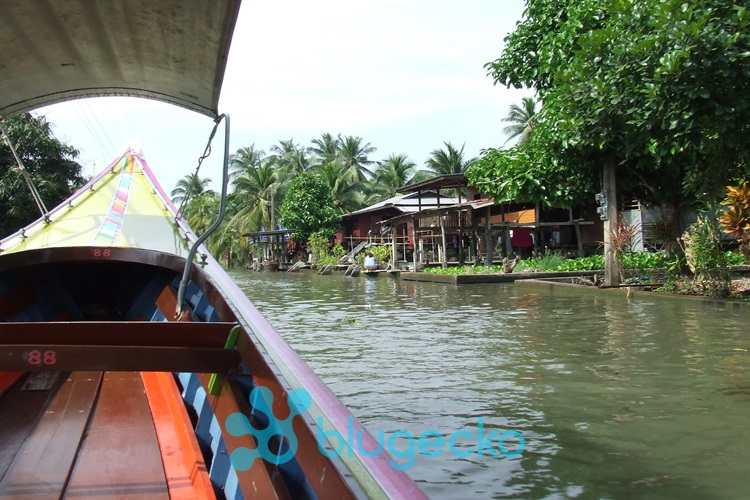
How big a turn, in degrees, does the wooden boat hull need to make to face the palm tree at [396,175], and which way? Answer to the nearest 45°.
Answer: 0° — it already faces it

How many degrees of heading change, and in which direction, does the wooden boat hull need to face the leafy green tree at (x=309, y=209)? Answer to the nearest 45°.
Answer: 0° — it already faces it

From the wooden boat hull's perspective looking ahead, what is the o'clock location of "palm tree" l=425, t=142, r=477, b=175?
The palm tree is roughly at 1 o'clock from the wooden boat hull.

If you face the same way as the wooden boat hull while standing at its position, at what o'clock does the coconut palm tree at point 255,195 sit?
The coconut palm tree is roughly at 12 o'clock from the wooden boat hull.

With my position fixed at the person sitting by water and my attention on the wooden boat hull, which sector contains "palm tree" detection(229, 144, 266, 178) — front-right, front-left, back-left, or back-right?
back-right

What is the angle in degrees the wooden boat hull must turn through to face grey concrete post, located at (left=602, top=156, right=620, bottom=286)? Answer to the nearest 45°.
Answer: approximately 45° to its right

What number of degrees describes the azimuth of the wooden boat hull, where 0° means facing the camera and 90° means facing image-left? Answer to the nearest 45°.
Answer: approximately 180°

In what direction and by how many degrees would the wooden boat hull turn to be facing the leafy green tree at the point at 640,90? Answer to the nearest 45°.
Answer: approximately 45° to its right

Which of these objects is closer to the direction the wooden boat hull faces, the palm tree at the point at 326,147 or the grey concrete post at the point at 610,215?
the palm tree

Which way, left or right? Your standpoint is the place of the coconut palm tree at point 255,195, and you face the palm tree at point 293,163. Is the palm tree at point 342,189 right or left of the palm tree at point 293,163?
right
